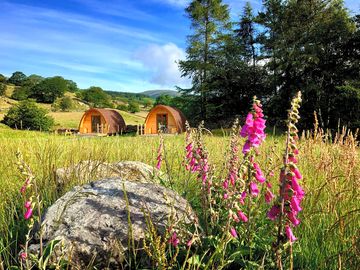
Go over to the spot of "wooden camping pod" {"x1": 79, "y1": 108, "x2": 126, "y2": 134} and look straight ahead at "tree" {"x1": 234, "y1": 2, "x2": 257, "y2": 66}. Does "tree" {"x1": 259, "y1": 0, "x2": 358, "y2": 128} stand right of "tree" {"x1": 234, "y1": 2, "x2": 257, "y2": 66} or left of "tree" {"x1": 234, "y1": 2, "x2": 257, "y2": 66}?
right

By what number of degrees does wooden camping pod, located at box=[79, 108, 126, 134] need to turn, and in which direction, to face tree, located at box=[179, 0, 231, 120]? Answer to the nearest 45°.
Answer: approximately 135° to its left

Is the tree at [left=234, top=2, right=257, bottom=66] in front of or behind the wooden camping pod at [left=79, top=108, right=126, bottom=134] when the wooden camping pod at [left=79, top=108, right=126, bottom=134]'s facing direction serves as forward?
behind

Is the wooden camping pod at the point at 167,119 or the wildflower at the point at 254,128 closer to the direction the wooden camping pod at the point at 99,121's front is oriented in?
the wildflower

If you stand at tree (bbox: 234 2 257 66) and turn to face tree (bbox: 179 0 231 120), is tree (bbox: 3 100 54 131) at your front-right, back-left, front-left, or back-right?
front-right

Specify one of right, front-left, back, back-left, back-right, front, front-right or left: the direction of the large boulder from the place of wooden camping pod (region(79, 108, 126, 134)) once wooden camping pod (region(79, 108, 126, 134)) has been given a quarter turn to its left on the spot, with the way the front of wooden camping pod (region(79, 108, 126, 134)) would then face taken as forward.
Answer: front-right

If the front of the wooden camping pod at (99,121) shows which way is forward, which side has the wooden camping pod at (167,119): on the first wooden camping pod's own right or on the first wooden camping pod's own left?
on the first wooden camping pod's own left

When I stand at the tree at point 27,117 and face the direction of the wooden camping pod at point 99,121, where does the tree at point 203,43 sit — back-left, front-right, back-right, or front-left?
front-left

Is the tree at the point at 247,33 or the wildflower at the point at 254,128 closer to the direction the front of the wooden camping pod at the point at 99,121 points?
the wildflower

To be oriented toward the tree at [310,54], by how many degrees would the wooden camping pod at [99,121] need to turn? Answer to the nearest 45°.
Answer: approximately 90° to its left

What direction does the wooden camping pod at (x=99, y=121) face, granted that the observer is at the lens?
facing the viewer and to the left of the viewer

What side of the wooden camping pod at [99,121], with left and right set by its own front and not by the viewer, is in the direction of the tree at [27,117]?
right

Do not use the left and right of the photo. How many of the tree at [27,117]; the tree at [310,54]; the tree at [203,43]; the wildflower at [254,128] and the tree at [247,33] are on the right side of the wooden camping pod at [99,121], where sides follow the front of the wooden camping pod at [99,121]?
1
